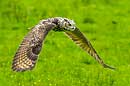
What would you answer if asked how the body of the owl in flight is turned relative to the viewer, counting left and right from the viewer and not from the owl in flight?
facing the viewer and to the right of the viewer
